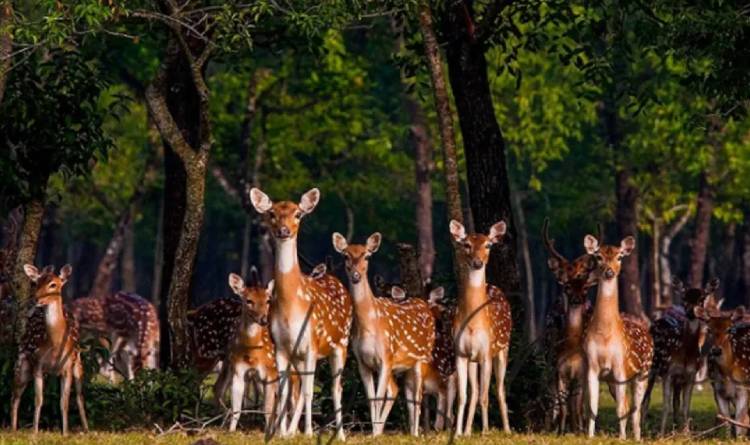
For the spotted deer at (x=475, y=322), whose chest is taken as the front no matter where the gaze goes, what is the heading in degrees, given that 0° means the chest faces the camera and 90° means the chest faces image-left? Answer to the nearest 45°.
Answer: approximately 0°

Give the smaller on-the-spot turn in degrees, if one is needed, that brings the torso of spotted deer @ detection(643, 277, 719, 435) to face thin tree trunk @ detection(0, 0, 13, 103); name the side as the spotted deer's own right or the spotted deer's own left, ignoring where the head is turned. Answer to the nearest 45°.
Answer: approximately 90° to the spotted deer's own right

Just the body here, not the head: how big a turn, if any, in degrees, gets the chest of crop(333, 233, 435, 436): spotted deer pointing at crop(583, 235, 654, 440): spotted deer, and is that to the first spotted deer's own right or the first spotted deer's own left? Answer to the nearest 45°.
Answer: approximately 135° to the first spotted deer's own left

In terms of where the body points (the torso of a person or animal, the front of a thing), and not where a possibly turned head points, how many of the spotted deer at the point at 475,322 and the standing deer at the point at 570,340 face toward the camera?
2

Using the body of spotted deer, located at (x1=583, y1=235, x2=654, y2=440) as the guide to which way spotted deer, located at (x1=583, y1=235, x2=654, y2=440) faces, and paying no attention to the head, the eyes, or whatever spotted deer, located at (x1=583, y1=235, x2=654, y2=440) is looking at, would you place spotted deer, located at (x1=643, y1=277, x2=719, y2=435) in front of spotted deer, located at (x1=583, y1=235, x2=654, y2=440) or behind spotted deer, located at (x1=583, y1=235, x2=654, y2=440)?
behind

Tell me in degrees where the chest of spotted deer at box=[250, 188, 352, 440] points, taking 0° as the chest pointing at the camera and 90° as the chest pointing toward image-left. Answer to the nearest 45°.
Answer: approximately 45°

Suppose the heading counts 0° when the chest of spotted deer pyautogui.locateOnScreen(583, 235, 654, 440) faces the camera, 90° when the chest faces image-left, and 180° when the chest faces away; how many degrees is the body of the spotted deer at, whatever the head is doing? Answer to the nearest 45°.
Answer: approximately 45°
